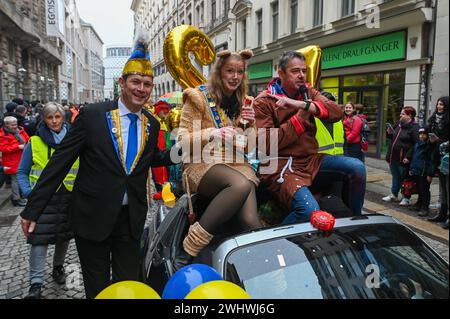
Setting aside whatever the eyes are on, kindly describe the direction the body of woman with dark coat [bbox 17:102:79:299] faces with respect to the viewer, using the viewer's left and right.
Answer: facing the viewer

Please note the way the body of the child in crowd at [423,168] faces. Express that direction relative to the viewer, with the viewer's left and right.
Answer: facing the viewer and to the left of the viewer

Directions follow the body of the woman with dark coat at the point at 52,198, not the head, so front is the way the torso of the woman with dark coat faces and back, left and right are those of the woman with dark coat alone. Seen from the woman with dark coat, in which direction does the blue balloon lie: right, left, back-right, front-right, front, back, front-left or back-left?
front

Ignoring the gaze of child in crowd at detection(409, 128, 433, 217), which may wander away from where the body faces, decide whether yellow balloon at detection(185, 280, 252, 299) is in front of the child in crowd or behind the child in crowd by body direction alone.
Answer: in front

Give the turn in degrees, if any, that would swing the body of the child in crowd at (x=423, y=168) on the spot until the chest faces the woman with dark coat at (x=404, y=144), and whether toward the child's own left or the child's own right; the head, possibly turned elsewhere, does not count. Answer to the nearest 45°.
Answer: approximately 90° to the child's own right

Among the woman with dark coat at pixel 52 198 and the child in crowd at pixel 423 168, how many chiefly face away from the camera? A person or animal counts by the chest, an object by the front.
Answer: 0

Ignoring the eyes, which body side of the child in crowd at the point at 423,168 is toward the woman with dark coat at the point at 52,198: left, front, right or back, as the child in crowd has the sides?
front

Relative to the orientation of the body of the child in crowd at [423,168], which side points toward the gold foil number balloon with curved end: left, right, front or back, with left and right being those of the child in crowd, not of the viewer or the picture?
front

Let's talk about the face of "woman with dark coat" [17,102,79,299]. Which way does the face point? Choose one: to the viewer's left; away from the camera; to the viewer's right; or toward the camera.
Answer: toward the camera

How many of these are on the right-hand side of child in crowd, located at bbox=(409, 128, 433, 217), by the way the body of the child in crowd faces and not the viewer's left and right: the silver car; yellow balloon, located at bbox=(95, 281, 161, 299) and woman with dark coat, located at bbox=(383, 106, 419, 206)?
1

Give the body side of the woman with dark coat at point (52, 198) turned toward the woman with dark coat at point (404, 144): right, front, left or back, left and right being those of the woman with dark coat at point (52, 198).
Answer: left

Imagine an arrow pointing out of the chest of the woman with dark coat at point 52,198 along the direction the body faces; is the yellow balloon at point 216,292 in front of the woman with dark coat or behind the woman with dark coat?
in front
